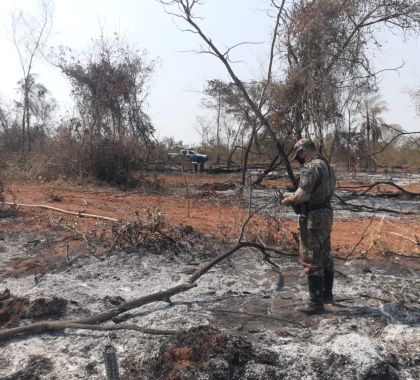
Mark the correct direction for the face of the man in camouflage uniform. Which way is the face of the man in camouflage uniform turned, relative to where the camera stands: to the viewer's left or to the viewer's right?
to the viewer's left

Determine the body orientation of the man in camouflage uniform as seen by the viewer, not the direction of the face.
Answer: to the viewer's left
